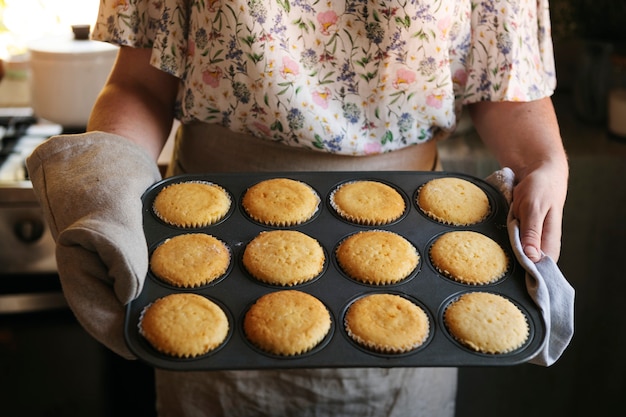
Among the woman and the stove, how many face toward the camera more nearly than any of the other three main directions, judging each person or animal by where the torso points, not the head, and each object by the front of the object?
2

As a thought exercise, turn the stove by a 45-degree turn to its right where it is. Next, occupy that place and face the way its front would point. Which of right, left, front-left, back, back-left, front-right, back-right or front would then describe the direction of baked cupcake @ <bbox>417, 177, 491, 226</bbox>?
left

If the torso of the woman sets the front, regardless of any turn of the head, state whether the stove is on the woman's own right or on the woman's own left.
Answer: on the woman's own right

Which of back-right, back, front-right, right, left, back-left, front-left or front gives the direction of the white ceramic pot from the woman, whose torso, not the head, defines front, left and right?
back-right

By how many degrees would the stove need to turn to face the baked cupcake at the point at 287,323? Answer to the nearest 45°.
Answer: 0° — it already faces it

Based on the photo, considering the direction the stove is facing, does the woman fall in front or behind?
in front

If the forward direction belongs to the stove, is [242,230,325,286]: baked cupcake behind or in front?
in front

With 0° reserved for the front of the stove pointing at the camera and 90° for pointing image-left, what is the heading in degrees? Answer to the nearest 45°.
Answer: approximately 0°

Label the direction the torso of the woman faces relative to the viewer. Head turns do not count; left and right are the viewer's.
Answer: facing the viewer
